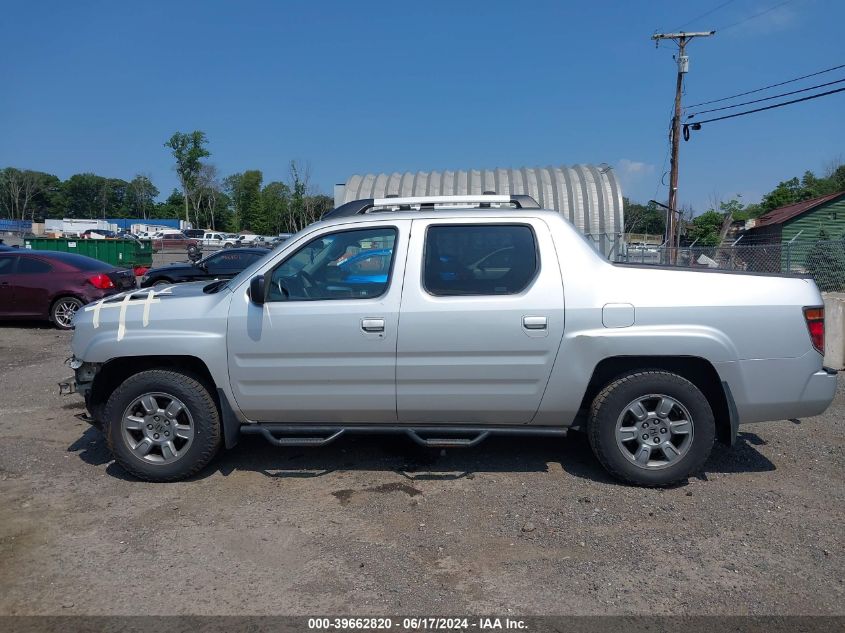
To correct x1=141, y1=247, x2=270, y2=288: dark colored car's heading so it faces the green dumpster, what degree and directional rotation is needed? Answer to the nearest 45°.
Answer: approximately 90° to its right

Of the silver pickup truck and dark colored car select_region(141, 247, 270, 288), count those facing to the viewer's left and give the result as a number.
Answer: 2

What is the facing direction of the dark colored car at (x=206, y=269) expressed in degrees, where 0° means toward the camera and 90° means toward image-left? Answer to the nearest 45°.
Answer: approximately 90°

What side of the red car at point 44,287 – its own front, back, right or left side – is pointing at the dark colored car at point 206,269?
right

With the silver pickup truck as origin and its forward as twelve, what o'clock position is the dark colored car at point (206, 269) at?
The dark colored car is roughly at 2 o'clock from the silver pickup truck.

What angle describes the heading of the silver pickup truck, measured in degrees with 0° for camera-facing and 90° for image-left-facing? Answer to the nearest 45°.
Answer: approximately 90°

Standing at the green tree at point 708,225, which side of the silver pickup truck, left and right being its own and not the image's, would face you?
right

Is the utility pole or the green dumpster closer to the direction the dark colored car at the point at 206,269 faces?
the green dumpster

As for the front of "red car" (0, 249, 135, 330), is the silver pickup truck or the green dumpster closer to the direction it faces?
the green dumpster

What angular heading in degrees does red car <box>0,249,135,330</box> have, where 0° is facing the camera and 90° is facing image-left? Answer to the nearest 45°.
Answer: approximately 135°

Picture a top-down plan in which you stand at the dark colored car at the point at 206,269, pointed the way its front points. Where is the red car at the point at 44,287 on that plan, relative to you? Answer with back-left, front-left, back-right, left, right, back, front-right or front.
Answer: front-left

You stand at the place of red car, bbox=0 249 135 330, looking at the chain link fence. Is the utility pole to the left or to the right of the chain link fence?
left

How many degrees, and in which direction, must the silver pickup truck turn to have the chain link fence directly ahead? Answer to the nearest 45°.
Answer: approximately 135° to its right
